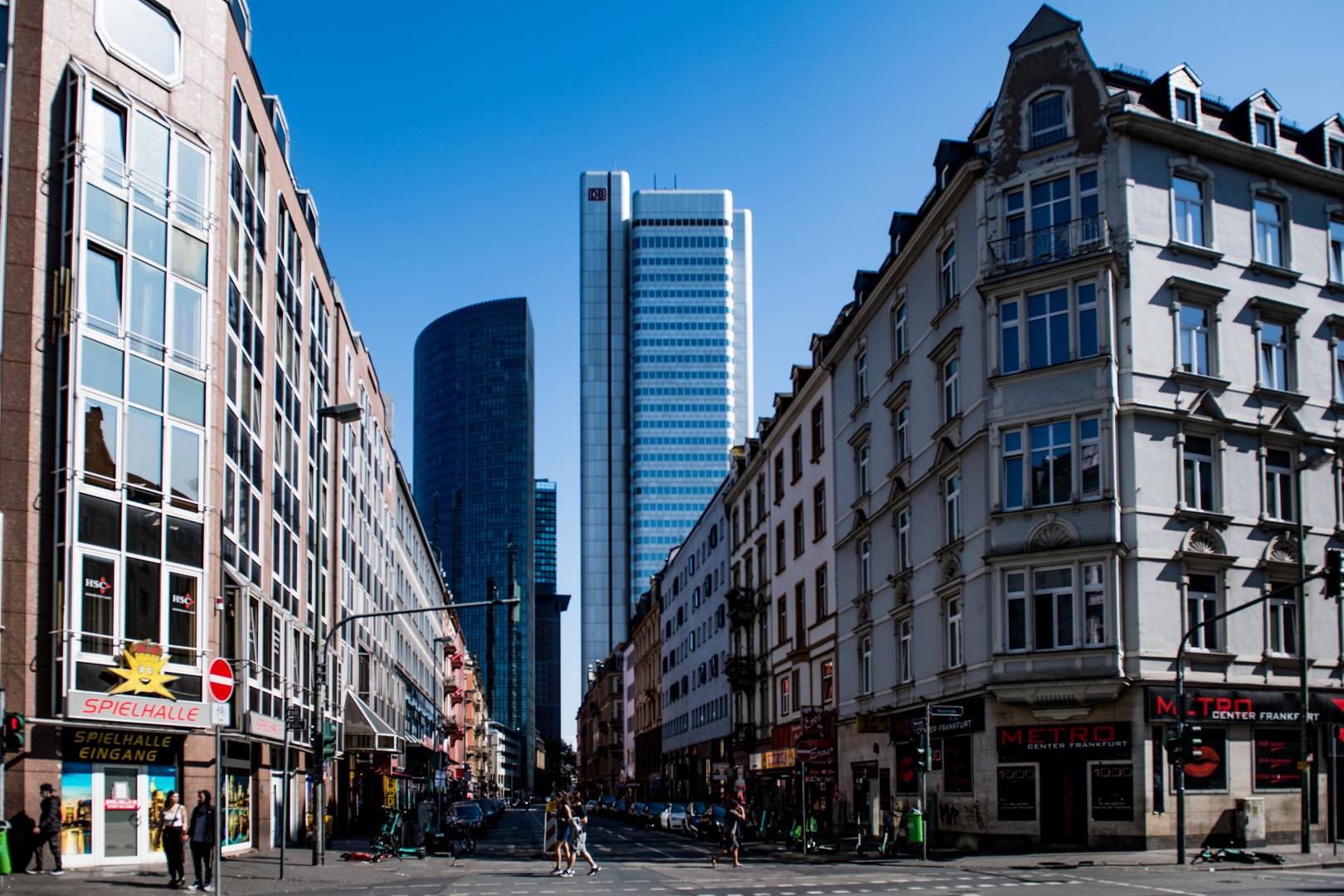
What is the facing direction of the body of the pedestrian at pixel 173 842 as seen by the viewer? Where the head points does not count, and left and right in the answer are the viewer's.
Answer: facing the viewer

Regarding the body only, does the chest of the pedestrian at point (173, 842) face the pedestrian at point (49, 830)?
no

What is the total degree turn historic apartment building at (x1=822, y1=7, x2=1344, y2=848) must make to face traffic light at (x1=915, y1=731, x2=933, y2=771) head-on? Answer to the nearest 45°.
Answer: approximately 45° to its right

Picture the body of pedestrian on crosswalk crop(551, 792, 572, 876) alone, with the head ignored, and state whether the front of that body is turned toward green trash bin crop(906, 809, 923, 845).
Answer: no

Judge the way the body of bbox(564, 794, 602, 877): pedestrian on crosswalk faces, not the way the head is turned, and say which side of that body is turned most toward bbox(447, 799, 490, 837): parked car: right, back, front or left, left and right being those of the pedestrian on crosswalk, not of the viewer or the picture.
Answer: right

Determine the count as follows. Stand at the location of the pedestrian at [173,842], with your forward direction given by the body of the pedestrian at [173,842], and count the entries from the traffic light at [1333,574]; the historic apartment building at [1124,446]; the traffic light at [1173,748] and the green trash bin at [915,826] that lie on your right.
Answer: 0
